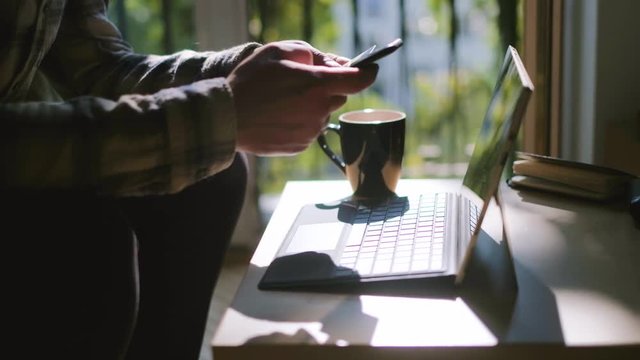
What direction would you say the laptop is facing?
to the viewer's left

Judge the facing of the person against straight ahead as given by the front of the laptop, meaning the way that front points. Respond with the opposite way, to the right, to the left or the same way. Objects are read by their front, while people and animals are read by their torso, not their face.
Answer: the opposite way

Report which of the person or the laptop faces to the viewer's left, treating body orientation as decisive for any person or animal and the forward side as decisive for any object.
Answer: the laptop

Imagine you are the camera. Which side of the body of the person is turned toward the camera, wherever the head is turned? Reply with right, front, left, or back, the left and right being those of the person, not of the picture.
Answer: right

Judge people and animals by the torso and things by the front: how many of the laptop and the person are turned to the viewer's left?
1
